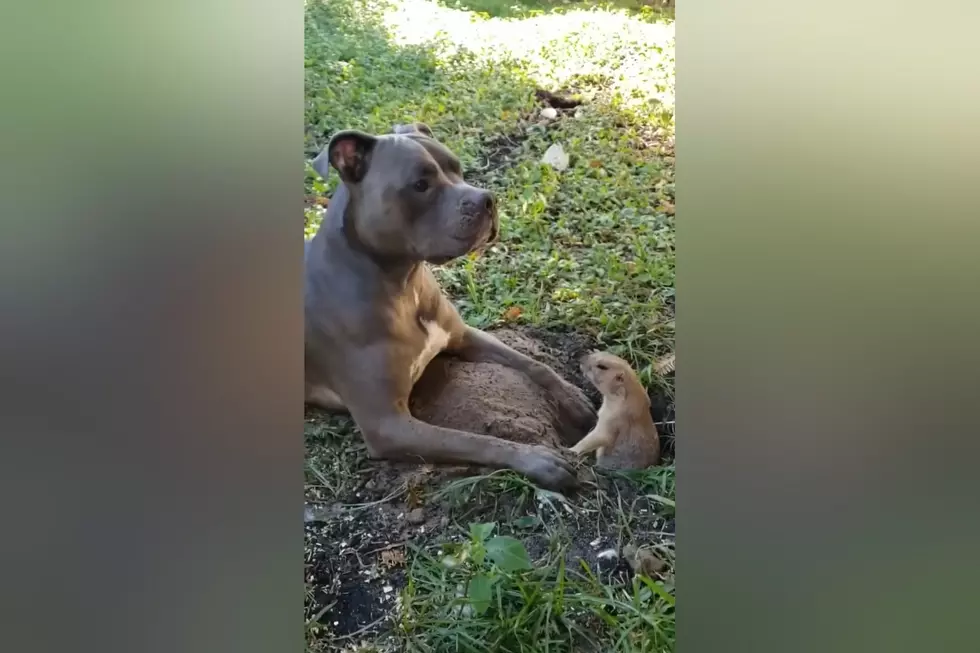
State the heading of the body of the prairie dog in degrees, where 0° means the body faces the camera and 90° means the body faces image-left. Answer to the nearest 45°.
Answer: approximately 90°
